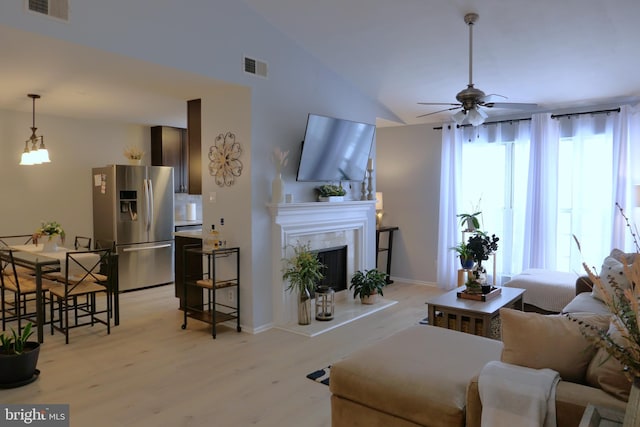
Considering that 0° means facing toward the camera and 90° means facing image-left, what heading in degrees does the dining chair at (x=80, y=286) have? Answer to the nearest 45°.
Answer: approximately 135°

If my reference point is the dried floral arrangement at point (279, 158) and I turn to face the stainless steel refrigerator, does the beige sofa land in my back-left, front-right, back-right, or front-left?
back-left

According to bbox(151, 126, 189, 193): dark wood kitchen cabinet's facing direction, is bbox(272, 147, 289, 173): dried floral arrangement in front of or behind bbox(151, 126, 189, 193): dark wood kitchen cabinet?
in front

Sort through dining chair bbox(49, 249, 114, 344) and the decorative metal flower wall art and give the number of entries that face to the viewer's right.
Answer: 0

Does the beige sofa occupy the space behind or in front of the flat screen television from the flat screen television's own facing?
in front

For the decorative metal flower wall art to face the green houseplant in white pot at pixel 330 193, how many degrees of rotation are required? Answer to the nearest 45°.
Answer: approximately 135° to its left

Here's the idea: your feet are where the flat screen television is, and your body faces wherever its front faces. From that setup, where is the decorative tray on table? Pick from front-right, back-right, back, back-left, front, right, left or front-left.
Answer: front

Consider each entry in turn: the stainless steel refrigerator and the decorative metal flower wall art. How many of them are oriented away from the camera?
0

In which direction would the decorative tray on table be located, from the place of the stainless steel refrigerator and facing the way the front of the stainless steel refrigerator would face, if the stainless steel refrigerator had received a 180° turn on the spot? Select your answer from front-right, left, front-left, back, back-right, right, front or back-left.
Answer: back

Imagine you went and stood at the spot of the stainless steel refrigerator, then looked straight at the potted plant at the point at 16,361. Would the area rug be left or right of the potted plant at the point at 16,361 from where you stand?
left
